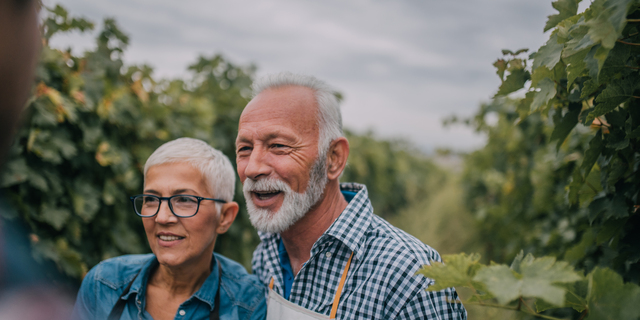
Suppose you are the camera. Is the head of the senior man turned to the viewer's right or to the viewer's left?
to the viewer's left

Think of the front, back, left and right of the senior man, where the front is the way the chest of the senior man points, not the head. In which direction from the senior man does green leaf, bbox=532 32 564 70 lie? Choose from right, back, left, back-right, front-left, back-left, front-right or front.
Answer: left

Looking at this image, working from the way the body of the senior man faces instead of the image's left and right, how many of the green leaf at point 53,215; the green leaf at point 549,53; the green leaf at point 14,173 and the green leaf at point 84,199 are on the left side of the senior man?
1

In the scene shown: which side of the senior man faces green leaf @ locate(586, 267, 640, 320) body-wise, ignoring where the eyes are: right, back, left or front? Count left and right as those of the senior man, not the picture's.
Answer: left

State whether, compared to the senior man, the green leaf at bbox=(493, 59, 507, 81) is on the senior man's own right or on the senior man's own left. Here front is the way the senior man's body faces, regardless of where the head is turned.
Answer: on the senior man's own left

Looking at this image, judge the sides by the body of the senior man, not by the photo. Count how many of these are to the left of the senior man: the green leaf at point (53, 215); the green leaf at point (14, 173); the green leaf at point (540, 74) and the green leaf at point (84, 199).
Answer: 1

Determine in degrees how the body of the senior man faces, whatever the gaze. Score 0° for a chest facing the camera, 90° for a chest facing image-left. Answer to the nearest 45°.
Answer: approximately 45°

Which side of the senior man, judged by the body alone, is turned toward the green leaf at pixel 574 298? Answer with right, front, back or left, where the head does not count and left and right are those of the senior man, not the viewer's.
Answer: left

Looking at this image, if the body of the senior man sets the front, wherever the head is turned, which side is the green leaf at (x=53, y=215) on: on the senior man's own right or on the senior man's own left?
on the senior man's own right

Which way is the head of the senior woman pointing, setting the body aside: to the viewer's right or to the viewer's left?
to the viewer's left

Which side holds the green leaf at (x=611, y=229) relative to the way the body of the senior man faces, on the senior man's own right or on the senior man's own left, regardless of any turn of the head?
on the senior man's own left
